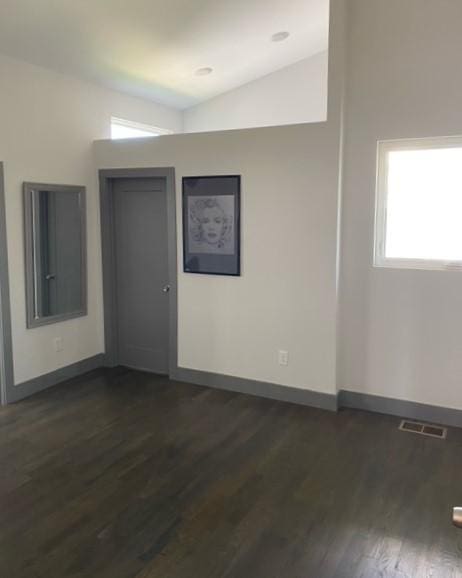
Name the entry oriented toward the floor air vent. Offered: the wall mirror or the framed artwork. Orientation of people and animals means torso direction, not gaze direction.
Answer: the wall mirror

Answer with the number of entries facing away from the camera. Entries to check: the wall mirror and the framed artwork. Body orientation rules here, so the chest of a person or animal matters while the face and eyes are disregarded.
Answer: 0

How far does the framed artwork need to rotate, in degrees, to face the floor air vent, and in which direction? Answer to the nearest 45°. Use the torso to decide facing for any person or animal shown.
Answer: approximately 90° to its left

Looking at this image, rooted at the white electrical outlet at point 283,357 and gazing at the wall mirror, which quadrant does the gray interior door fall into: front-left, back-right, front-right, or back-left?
front-right

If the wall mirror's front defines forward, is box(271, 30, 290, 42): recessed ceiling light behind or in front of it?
in front

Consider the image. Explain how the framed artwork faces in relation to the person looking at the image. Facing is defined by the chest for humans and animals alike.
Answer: facing the viewer and to the left of the viewer

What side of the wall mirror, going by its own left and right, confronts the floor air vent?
front

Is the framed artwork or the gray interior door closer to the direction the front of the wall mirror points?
the framed artwork

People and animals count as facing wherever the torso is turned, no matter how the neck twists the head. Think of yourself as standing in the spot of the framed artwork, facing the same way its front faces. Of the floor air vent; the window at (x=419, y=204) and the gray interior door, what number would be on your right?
1

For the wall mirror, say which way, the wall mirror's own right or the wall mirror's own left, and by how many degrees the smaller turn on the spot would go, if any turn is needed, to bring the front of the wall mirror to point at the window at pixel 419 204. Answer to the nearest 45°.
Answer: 0° — it already faces it

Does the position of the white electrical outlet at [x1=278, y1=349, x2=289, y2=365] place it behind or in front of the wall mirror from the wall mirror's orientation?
in front

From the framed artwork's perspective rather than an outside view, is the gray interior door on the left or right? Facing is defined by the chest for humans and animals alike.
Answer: on its right

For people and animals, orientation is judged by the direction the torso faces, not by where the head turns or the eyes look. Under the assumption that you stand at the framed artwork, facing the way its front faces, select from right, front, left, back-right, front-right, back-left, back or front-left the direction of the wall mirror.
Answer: front-right

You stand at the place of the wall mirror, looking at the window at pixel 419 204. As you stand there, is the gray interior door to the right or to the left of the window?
left

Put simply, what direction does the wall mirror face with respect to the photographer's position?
facing the viewer and to the right of the viewer

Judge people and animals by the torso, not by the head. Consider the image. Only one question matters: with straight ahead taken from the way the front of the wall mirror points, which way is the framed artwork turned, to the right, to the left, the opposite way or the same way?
to the right
